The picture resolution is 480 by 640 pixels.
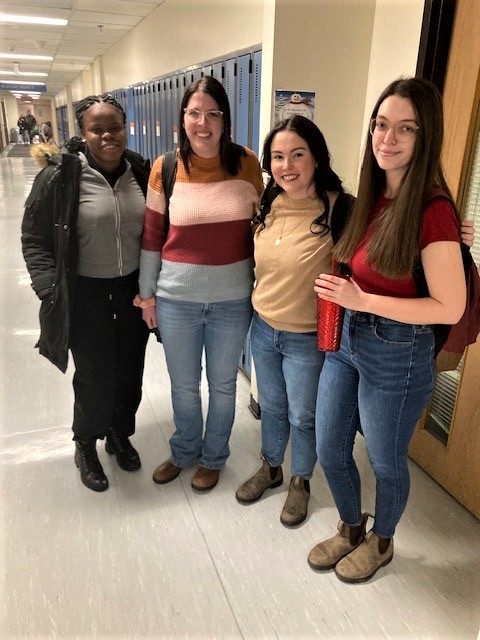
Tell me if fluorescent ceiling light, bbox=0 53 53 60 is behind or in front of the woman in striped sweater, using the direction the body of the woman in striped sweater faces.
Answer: behind

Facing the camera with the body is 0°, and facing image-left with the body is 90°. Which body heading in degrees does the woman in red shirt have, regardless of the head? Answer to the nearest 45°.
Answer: approximately 45°

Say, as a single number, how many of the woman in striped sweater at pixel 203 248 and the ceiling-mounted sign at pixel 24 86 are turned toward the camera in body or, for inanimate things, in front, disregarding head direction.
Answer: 2

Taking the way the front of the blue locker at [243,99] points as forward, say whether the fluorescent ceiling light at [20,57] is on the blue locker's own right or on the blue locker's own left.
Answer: on the blue locker's own right

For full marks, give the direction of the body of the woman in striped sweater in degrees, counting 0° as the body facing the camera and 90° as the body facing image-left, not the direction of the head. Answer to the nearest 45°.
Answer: approximately 0°
